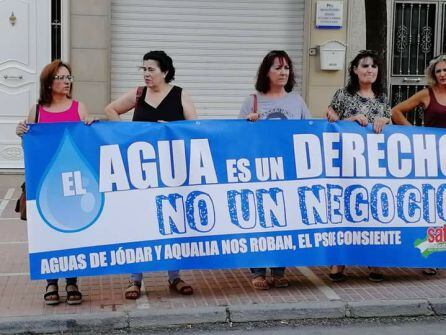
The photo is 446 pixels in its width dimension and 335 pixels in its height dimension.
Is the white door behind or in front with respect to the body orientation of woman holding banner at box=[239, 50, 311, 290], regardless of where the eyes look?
behind

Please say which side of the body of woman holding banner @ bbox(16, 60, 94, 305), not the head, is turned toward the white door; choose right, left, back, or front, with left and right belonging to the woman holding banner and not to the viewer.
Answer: back

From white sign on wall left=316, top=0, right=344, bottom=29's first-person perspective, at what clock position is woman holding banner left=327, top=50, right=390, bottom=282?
The woman holding banner is roughly at 12 o'clock from the white sign on wall.

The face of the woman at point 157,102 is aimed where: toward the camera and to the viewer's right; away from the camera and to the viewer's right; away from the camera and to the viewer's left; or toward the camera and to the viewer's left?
toward the camera and to the viewer's left

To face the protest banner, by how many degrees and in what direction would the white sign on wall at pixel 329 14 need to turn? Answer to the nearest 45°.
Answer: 0° — it already faces it

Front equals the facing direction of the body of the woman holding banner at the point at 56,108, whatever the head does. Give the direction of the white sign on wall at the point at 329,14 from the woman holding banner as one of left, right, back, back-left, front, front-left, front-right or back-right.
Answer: back-left

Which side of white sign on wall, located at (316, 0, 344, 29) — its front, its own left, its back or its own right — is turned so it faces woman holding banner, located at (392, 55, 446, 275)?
front

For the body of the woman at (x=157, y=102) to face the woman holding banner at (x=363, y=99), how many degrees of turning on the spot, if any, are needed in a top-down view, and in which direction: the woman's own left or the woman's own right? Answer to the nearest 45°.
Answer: approximately 90° to the woman's own left

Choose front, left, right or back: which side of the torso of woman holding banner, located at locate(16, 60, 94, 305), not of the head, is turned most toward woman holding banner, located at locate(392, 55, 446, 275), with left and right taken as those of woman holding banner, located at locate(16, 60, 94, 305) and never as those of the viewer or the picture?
left
